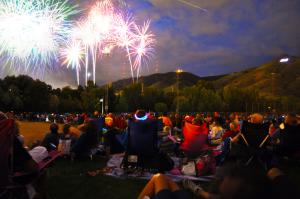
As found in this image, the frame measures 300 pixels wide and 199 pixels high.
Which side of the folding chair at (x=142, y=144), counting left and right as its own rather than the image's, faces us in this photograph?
back

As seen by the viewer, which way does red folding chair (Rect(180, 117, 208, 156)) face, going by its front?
away from the camera

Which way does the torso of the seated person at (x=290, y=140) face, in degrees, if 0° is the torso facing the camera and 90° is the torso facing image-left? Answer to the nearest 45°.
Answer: approximately 180°

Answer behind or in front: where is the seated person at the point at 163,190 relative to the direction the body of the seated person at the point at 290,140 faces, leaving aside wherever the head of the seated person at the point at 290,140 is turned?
behind

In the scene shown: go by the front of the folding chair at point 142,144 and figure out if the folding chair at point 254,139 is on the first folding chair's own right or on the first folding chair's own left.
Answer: on the first folding chair's own right

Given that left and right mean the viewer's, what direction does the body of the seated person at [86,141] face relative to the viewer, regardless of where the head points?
facing away from the viewer and to the left of the viewer
